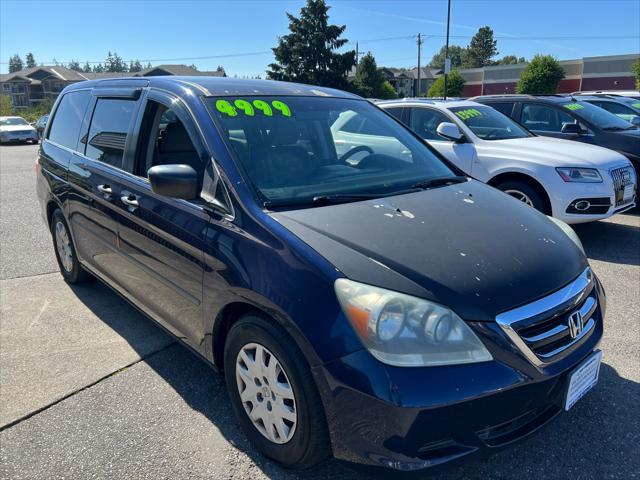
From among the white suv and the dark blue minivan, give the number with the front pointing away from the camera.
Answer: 0

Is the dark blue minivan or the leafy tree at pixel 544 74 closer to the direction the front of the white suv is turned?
the dark blue minivan

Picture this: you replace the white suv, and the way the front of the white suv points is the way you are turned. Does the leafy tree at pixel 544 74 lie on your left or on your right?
on your left

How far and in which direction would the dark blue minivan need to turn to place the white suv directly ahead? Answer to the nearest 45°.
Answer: approximately 90° to its left

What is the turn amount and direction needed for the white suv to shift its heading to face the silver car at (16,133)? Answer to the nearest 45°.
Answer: approximately 180°

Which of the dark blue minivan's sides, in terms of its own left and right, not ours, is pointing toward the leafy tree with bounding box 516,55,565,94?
left

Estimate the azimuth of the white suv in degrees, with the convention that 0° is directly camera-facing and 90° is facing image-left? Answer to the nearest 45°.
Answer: approximately 315°

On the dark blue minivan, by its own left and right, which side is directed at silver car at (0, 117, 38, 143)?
back

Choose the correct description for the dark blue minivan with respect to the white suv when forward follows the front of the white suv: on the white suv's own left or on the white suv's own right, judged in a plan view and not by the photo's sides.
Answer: on the white suv's own right

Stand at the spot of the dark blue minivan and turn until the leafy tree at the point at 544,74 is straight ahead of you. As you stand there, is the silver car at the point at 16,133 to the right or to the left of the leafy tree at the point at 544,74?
left

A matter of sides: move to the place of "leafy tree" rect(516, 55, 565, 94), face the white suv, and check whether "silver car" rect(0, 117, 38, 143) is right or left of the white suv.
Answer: right

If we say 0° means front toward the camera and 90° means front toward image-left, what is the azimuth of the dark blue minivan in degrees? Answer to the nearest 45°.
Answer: approximately 315°
